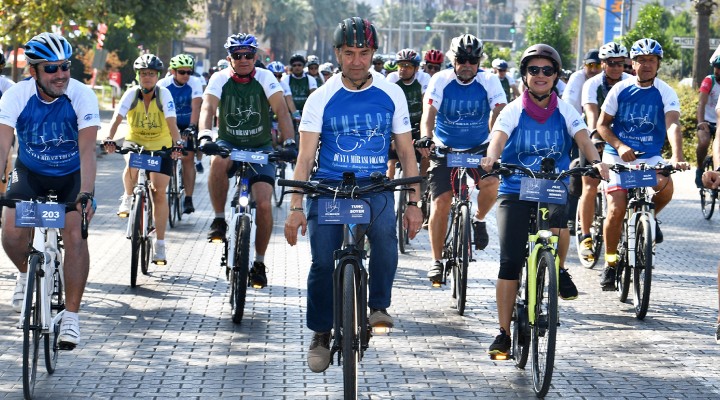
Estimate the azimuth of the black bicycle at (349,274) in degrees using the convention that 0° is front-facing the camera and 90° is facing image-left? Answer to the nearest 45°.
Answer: approximately 0°

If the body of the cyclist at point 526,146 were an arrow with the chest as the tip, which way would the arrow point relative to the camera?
toward the camera

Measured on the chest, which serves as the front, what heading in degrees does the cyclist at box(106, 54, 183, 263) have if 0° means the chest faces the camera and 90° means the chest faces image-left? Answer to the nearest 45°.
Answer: approximately 0°

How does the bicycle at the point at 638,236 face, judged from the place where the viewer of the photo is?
facing the viewer

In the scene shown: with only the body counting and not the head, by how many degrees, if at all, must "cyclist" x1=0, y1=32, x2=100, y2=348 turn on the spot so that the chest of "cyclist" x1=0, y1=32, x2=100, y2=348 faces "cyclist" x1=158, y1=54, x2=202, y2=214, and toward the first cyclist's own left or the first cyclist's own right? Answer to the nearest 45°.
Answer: approximately 180°

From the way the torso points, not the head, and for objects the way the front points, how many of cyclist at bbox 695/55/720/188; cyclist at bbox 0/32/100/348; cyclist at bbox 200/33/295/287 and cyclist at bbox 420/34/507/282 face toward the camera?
4

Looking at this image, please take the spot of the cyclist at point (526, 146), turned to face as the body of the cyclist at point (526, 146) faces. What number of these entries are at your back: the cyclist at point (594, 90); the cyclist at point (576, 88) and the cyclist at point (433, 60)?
3

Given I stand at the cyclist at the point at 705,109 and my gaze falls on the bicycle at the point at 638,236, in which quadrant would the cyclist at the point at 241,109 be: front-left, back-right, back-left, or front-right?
front-right

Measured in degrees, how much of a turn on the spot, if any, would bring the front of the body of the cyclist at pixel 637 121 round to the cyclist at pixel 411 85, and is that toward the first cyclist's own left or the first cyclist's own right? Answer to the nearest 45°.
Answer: approximately 135° to the first cyclist's own right

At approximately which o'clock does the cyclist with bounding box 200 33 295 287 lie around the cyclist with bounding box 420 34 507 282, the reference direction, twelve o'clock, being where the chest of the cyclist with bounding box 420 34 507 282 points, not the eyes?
the cyclist with bounding box 200 33 295 287 is roughly at 2 o'clock from the cyclist with bounding box 420 34 507 282.

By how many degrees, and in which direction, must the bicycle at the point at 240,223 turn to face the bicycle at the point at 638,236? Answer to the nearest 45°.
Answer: approximately 90° to its left

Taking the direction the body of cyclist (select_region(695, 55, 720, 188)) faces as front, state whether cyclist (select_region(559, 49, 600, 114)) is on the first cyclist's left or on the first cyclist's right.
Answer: on the first cyclist's right

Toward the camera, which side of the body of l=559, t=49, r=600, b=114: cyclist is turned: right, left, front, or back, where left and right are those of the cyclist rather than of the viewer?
front

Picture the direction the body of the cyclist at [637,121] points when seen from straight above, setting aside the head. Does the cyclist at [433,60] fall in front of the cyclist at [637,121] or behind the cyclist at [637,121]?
behind

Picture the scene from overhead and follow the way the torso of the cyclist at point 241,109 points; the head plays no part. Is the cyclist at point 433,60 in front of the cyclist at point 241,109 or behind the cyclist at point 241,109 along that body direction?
behind
